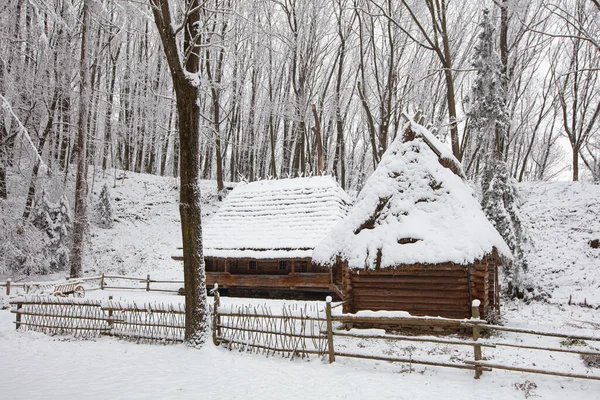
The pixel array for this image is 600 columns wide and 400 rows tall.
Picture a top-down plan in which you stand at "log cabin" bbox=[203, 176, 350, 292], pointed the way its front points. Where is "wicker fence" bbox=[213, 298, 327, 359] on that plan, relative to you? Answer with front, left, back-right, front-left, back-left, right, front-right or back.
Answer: front

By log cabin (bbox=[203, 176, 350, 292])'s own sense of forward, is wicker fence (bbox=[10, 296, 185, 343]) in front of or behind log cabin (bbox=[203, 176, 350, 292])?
in front

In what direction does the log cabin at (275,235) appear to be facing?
toward the camera

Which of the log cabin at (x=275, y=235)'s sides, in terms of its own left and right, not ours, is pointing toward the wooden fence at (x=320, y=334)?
front

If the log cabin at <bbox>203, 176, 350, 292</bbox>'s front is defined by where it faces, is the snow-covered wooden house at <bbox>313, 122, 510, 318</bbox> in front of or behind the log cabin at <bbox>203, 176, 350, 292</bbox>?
in front

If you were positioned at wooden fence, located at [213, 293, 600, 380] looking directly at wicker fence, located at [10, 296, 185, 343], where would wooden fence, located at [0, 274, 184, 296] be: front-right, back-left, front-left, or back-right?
front-right

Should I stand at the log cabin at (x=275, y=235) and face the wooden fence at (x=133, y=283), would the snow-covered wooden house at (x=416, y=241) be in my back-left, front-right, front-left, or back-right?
back-left
